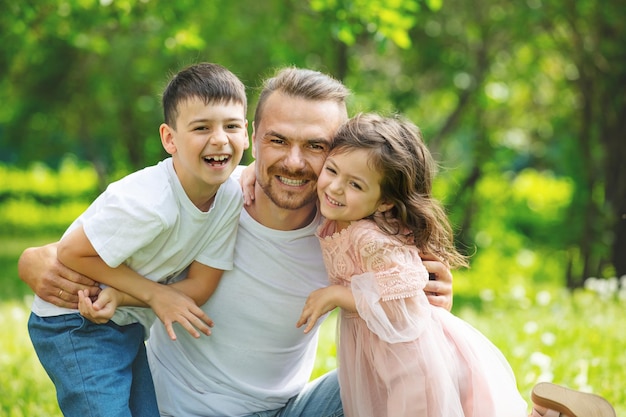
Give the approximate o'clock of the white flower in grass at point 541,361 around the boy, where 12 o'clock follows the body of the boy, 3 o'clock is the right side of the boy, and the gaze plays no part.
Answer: The white flower in grass is roughly at 10 o'clock from the boy.

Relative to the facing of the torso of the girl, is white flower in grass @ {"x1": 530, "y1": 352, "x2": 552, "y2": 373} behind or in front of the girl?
behind

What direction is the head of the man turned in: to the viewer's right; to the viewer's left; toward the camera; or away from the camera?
toward the camera

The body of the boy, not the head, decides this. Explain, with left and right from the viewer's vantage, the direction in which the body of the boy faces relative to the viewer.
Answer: facing the viewer and to the right of the viewer

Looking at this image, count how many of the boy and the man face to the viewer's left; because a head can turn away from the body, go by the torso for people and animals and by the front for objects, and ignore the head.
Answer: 0

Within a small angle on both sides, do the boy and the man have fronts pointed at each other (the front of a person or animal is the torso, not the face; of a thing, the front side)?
no

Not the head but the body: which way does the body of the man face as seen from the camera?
toward the camera

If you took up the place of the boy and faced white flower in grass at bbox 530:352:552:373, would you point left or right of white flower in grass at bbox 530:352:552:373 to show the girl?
right

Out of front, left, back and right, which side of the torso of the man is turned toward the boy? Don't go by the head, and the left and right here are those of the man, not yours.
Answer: right

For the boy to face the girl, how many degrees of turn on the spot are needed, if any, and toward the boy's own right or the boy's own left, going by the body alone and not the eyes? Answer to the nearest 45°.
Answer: approximately 45° to the boy's own left

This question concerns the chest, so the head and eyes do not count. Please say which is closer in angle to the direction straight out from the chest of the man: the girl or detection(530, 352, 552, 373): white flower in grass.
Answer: the girl

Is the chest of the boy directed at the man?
no

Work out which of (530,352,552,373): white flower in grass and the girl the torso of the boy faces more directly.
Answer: the girl

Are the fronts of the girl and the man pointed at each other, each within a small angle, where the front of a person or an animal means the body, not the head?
no
